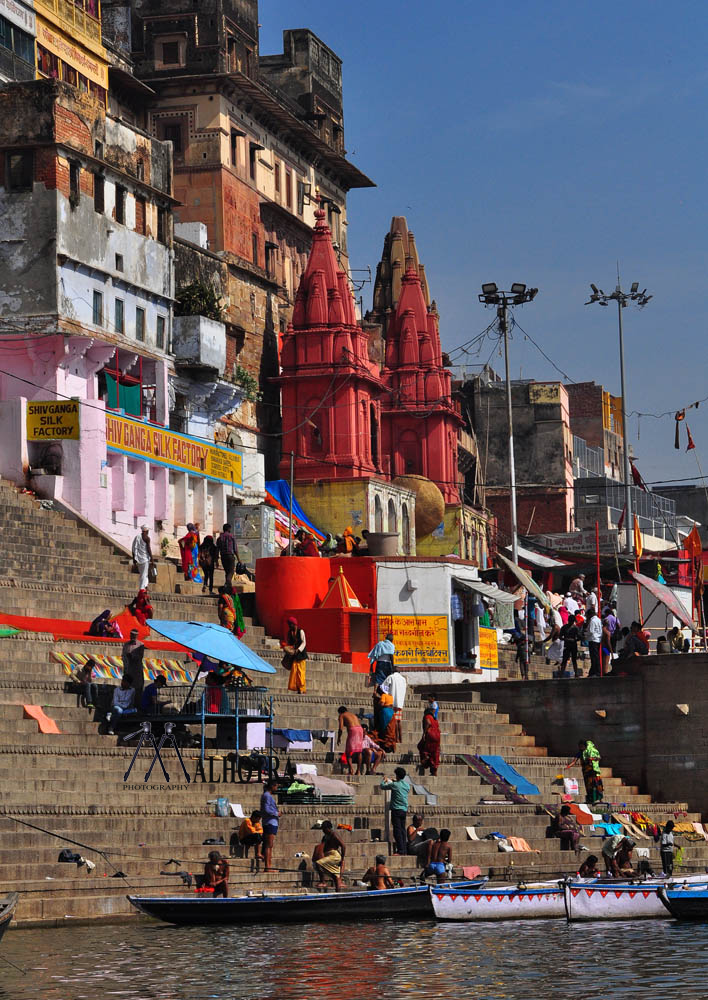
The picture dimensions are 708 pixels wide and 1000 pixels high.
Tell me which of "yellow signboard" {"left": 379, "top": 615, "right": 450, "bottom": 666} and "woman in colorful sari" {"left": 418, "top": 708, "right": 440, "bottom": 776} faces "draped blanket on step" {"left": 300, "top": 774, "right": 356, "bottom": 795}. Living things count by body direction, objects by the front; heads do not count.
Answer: the yellow signboard

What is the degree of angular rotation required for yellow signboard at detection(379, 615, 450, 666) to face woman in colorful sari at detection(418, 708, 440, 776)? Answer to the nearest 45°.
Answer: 0° — it already faces them

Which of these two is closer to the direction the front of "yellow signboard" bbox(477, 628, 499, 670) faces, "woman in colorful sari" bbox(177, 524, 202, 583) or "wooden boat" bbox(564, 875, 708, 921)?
the wooden boat

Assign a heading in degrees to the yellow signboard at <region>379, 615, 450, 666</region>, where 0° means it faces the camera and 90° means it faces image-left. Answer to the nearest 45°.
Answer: approximately 0°

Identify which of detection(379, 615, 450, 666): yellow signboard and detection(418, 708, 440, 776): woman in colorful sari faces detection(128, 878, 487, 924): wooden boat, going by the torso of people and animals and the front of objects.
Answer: the yellow signboard

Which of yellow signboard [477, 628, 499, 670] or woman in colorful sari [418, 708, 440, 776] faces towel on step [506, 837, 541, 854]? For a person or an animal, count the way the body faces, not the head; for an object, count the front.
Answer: the yellow signboard

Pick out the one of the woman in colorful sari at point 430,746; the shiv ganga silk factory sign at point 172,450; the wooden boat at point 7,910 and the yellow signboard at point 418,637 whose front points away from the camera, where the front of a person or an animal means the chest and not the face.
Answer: the woman in colorful sari

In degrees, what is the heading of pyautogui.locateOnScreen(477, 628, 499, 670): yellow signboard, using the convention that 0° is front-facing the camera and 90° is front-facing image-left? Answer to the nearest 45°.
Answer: approximately 0°

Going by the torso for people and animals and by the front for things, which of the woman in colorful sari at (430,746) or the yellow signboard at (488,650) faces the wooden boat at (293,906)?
the yellow signboard
